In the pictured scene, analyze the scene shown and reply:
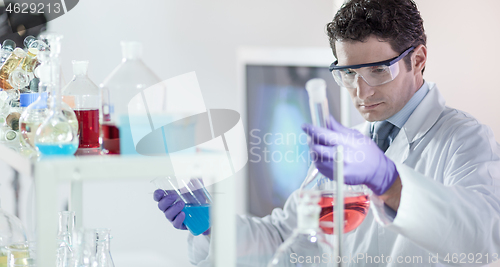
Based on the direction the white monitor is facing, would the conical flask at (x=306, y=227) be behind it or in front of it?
in front

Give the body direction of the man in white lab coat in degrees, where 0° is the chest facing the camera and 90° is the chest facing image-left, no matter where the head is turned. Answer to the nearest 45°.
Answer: approximately 45°

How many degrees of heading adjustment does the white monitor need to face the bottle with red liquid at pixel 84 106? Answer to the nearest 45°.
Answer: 0° — it already faces it

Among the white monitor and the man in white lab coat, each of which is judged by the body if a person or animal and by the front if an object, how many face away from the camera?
0

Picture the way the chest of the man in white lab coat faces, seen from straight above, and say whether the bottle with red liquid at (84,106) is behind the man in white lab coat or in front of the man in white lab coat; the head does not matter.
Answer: in front

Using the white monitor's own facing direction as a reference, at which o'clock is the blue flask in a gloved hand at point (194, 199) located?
The blue flask in a gloved hand is roughly at 12 o'clock from the white monitor.

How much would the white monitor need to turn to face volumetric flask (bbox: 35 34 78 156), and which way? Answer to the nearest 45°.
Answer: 0° — it already faces it

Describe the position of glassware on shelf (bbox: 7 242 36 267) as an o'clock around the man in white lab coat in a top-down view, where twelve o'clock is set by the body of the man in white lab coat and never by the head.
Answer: The glassware on shelf is roughly at 12 o'clock from the man in white lab coat.

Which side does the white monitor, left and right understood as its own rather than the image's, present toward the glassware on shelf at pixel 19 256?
front

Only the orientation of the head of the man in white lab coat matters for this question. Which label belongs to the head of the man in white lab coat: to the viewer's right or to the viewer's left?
to the viewer's left

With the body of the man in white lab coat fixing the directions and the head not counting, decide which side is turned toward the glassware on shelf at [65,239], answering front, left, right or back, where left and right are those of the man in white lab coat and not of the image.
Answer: front
